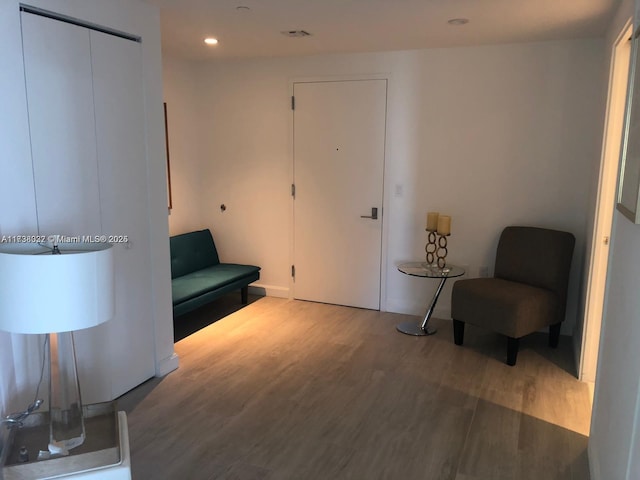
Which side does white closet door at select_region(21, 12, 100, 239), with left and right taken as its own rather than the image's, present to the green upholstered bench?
left

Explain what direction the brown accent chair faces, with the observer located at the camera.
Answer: facing the viewer and to the left of the viewer

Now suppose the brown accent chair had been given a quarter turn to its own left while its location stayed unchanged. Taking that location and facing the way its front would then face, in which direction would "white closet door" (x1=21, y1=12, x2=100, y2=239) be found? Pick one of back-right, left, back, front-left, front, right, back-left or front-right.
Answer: right

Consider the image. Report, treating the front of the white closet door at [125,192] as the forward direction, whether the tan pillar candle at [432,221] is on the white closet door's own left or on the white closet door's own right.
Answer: on the white closet door's own left

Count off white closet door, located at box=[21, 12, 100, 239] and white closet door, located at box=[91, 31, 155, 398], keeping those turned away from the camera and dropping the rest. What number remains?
0

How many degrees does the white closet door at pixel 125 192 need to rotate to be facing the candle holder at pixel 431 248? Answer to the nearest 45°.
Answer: approximately 45° to its left

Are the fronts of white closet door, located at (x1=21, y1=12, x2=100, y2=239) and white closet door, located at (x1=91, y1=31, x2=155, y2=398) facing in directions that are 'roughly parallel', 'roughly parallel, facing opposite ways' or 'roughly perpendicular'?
roughly parallel

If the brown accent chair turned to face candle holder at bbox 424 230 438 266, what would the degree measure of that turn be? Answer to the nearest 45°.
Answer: approximately 90° to its right

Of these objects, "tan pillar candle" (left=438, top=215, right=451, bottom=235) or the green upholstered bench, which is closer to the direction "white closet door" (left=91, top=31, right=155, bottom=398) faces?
the tan pillar candle

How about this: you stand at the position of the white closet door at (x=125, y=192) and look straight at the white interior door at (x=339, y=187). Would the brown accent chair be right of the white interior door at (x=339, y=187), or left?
right

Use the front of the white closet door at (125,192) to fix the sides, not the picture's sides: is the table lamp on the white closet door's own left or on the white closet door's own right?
on the white closet door's own right

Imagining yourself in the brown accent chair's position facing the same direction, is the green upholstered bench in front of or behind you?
in front

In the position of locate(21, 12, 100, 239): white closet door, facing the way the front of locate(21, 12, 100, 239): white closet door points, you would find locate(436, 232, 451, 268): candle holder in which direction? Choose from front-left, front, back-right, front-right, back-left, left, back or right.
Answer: front-left

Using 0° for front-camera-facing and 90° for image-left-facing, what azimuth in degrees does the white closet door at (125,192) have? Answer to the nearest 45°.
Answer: approximately 315°
